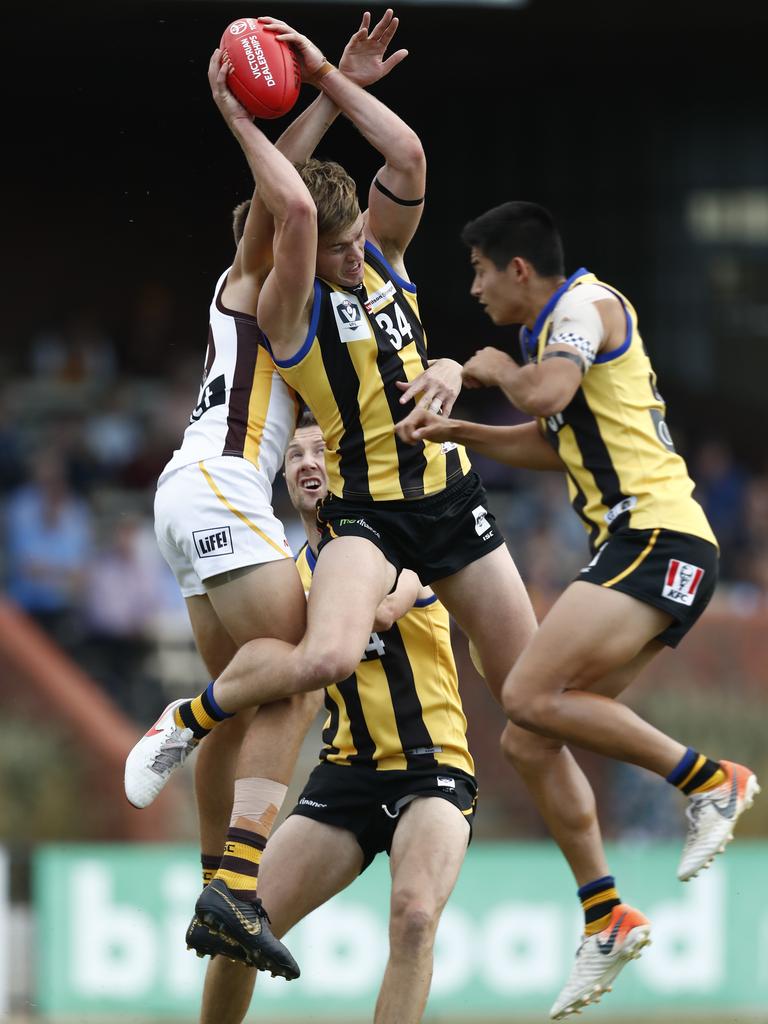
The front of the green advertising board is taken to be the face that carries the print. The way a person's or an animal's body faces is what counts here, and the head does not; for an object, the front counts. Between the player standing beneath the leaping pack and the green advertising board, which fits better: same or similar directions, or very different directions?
same or similar directions

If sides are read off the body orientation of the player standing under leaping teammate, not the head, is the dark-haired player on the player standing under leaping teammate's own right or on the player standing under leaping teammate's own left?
on the player standing under leaping teammate's own left

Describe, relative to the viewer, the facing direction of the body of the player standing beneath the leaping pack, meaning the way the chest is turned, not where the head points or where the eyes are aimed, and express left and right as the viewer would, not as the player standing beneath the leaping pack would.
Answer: facing the viewer

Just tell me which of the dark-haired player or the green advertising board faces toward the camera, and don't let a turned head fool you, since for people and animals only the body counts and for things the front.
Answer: the green advertising board

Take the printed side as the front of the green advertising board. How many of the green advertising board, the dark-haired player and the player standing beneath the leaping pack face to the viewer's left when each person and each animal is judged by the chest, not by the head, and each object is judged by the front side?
1

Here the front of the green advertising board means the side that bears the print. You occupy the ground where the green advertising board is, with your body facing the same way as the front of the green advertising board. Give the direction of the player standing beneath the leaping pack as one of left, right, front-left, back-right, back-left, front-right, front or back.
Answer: front

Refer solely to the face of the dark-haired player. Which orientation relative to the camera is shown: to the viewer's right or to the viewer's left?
to the viewer's left

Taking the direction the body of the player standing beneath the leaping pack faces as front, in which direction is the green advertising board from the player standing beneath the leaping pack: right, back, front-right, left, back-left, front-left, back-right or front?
back

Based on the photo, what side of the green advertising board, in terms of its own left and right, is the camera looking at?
front

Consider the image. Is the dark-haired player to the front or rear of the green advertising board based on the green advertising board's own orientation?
to the front

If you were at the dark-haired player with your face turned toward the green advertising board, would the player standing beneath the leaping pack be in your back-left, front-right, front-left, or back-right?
front-left

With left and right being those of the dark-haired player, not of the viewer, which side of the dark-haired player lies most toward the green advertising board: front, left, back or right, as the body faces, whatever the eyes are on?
right

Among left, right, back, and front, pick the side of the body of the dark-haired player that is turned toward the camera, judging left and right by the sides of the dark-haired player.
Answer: left

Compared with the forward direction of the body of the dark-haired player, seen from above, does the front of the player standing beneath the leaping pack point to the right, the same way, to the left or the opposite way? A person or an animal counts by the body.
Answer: to the left

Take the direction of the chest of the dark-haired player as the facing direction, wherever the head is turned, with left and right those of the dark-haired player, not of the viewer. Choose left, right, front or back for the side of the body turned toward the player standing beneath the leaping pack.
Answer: front

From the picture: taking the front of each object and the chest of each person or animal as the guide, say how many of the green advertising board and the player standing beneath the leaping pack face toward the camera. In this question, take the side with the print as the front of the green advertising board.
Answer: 2
